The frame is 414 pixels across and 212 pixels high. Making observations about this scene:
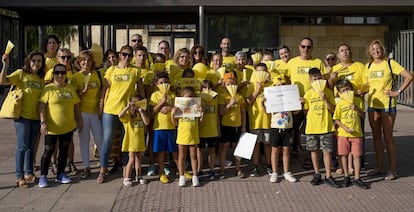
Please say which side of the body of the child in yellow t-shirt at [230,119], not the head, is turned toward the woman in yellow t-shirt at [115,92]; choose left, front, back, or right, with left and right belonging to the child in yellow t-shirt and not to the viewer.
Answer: right

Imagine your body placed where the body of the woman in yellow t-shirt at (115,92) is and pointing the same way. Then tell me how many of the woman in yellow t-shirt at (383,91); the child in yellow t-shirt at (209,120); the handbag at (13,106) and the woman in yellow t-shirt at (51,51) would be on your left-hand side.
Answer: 2

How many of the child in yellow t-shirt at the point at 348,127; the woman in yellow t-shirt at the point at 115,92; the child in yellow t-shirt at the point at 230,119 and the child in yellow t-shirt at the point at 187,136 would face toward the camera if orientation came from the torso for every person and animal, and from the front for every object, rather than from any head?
4

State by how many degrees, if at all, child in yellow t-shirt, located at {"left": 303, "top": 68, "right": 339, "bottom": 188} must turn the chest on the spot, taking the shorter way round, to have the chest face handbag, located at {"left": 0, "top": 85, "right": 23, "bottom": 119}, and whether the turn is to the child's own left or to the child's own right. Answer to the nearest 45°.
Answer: approximately 90° to the child's own right

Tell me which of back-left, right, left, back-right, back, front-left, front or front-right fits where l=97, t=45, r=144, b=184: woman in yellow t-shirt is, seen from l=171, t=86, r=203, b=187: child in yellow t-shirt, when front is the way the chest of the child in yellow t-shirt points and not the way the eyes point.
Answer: right

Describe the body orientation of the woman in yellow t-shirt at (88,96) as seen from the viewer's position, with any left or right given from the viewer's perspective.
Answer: facing the viewer

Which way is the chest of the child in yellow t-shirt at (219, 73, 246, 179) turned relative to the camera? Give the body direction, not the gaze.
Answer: toward the camera

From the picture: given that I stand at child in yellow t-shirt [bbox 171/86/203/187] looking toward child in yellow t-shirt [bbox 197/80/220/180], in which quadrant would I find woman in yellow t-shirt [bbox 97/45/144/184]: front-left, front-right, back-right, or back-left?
back-left

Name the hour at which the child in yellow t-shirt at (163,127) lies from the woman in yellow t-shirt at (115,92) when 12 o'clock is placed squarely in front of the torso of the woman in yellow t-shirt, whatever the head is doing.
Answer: The child in yellow t-shirt is roughly at 9 o'clock from the woman in yellow t-shirt.

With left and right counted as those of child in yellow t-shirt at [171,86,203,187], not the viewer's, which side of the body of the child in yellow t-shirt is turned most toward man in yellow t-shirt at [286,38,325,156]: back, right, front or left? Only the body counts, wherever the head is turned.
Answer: left
